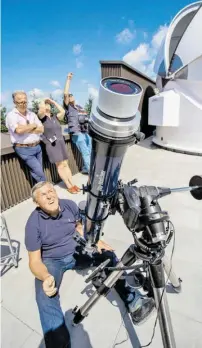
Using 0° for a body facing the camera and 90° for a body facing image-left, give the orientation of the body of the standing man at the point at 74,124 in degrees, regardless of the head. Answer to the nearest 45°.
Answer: approximately 315°

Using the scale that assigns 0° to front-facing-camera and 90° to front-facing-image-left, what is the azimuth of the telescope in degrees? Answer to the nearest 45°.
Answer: approximately 315°

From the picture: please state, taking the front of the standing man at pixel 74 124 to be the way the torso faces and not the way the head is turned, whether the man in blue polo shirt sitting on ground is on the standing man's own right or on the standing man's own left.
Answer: on the standing man's own right

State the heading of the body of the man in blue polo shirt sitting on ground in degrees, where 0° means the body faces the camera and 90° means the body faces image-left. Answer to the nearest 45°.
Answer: approximately 315°

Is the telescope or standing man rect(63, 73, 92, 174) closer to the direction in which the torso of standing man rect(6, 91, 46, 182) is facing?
the telescope
